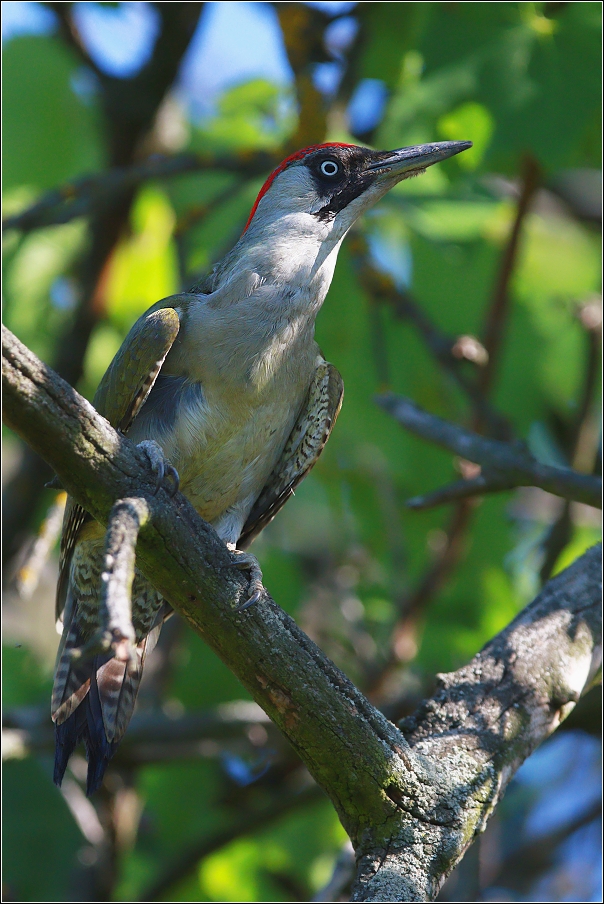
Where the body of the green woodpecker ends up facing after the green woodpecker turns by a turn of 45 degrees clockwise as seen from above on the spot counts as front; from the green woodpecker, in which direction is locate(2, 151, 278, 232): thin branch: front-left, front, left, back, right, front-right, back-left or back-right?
back

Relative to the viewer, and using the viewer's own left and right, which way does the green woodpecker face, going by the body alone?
facing the viewer and to the right of the viewer

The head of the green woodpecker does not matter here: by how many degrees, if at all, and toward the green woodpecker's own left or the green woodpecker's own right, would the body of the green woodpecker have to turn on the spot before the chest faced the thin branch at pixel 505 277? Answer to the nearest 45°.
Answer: approximately 90° to the green woodpecker's own left

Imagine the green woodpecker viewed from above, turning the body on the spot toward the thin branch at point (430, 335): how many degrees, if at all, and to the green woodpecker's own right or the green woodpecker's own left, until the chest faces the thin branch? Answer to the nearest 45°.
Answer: approximately 90° to the green woodpecker's own left

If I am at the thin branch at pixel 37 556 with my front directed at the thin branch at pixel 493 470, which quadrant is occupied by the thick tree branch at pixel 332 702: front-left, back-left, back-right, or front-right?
front-right
